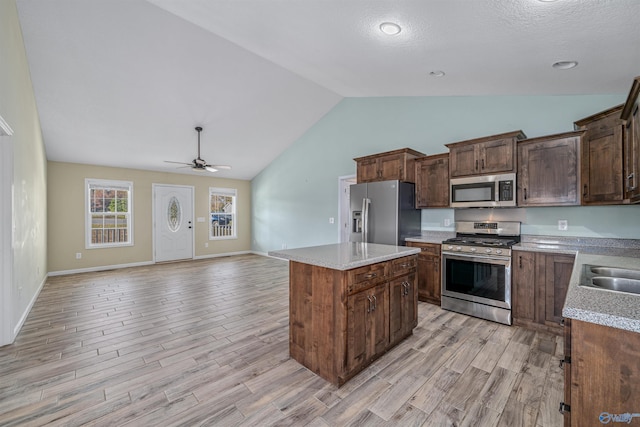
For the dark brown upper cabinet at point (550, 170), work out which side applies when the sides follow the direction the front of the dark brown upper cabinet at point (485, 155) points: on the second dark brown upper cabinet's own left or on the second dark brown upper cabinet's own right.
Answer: on the second dark brown upper cabinet's own left

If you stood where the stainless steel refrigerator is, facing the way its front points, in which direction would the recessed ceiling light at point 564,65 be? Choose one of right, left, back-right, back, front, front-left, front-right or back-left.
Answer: left

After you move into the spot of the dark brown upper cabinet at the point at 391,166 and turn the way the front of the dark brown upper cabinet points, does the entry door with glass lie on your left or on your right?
on your right

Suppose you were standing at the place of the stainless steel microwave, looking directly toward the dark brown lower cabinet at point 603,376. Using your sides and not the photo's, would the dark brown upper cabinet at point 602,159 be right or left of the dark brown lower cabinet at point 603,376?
left

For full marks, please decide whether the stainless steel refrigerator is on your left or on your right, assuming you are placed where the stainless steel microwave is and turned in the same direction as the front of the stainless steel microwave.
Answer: on your right

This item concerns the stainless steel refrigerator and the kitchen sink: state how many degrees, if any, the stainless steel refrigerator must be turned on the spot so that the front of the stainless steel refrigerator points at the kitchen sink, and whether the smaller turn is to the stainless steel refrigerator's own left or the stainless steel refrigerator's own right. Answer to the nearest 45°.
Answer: approximately 90° to the stainless steel refrigerator's own left

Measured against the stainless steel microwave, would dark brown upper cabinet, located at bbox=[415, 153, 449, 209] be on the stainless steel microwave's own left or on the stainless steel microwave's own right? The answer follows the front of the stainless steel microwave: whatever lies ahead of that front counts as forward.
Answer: on the stainless steel microwave's own right

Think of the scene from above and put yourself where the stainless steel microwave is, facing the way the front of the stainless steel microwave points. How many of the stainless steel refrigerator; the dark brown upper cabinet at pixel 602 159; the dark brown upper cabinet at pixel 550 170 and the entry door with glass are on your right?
2
